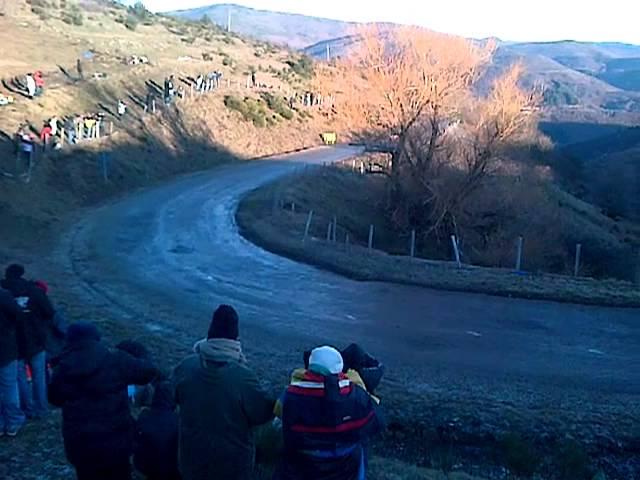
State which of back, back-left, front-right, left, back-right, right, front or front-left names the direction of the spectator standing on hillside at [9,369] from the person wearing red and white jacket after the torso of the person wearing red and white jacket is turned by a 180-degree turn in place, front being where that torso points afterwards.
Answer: back-right

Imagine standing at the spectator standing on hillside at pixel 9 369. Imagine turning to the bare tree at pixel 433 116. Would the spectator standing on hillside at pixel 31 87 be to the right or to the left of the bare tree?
left

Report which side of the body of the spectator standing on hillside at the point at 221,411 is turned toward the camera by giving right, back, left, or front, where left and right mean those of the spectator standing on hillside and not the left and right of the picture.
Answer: back

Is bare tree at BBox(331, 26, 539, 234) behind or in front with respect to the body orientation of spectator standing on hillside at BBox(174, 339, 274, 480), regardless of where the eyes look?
in front

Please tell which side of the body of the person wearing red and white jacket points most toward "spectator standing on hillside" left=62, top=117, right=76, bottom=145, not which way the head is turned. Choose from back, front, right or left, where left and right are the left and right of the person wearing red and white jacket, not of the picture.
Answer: front

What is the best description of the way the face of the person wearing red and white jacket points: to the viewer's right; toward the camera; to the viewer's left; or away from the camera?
away from the camera

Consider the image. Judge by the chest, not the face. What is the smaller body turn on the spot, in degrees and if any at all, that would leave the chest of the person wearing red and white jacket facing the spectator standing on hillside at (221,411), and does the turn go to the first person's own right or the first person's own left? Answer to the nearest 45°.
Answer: approximately 45° to the first person's own left

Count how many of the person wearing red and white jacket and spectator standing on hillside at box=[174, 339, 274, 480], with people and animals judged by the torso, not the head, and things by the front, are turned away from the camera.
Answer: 2

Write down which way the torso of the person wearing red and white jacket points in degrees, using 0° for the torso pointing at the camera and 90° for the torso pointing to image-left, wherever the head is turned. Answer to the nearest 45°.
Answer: approximately 180°

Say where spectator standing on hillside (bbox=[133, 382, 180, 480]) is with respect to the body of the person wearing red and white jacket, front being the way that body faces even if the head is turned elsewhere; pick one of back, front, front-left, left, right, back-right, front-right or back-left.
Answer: front-left
